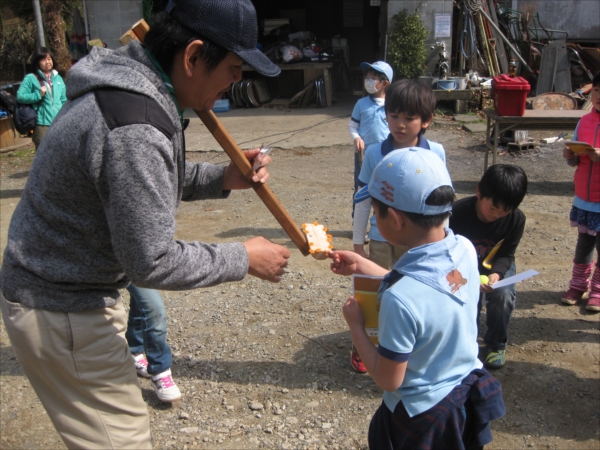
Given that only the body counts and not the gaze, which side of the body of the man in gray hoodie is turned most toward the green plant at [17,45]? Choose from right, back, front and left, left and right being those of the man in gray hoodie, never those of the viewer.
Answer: left

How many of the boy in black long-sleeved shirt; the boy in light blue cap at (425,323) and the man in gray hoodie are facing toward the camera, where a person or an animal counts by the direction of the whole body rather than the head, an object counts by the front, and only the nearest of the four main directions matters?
1

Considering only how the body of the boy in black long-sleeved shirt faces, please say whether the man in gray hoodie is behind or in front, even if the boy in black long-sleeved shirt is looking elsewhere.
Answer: in front

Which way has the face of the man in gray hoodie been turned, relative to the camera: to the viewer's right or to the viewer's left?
to the viewer's right

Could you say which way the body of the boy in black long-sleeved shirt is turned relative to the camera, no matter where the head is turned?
toward the camera

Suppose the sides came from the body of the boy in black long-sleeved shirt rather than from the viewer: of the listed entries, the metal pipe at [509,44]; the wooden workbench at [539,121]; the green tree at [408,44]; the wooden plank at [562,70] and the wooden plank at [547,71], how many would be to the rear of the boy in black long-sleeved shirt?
5

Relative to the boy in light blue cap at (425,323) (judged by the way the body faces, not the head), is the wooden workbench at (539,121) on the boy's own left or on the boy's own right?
on the boy's own right

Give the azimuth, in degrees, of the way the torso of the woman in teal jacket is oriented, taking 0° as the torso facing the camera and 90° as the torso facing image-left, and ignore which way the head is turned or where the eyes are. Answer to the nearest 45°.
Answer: approximately 315°

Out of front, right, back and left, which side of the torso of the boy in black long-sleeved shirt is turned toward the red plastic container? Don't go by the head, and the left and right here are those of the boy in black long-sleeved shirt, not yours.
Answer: back

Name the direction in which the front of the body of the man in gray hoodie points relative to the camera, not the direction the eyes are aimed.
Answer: to the viewer's right

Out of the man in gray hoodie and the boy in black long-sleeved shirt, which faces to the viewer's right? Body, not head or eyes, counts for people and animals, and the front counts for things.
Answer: the man in gray hoodie

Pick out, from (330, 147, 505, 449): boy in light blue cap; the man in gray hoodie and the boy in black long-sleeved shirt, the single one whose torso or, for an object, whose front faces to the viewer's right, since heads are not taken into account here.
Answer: the man in gray hoodie

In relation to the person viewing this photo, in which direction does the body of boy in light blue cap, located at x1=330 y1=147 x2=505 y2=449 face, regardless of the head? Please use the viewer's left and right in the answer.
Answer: facing away from the viewer and to the left of the viewer

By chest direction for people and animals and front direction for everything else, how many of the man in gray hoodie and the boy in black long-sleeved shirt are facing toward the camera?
1
